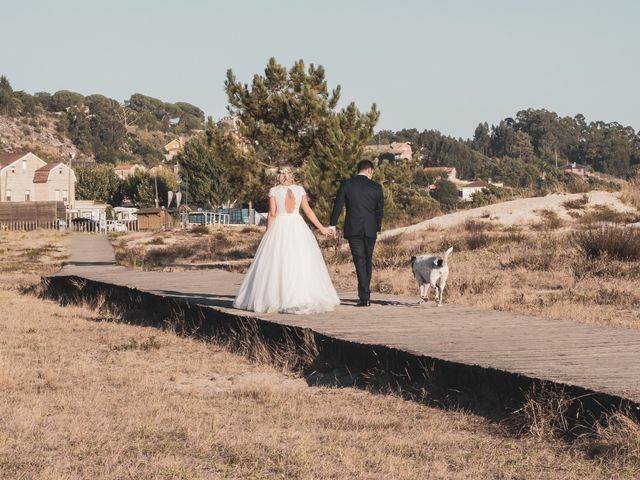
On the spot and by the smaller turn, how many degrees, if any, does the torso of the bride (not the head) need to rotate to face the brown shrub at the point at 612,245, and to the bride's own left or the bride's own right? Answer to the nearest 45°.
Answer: approximately 45° to the bride's own right

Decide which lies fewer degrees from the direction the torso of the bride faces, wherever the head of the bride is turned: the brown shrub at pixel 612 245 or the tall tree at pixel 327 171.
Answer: the tall tree

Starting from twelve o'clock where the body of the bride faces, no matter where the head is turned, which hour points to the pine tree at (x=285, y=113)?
The pine tree is roughly at 12 o'clock from the bride.

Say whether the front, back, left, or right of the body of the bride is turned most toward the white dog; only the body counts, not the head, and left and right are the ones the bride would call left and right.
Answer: right

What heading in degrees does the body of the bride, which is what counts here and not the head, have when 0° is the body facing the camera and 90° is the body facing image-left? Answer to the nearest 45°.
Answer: approximately 180°
